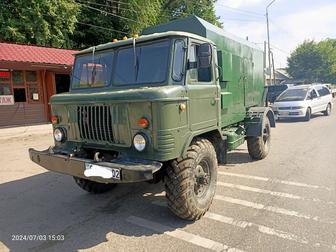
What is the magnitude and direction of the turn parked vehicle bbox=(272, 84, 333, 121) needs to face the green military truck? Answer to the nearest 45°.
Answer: approximately 45° to its left

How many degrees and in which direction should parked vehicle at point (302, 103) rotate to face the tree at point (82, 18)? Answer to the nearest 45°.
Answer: approximately 45° to its right

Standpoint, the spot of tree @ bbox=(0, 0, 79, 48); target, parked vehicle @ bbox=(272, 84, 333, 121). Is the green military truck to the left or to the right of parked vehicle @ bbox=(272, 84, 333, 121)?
right

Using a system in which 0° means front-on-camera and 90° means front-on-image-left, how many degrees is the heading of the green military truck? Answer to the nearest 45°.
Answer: approximately 45°

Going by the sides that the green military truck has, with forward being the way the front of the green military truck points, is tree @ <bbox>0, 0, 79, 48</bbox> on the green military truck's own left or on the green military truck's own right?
on the green military truck's own right

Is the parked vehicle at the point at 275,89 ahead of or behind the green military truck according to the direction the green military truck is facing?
behind

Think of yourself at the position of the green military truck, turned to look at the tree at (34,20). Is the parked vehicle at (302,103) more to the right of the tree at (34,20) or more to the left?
right

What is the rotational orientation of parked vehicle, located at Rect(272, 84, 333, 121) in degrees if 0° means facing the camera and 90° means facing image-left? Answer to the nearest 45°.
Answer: approximately 45°

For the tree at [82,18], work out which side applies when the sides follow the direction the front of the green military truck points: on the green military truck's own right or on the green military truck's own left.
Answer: on the green military truck's own right
